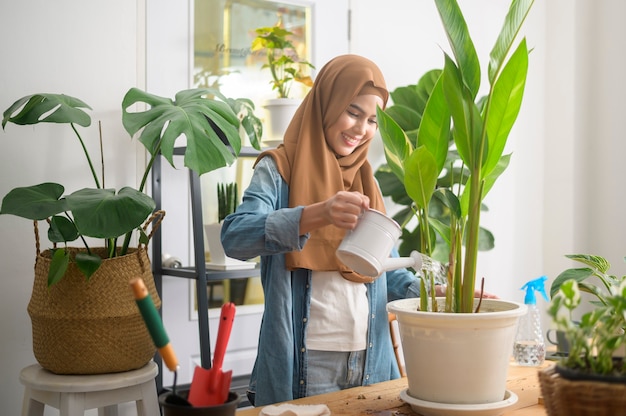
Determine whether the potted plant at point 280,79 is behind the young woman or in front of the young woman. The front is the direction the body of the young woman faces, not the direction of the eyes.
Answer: behind

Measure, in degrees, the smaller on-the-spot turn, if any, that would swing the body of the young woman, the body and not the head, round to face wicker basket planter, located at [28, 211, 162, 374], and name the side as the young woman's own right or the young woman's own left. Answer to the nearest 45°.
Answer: approximately 135° to the young woman's own right

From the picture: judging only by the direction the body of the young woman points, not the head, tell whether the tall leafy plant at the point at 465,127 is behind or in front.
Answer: in front

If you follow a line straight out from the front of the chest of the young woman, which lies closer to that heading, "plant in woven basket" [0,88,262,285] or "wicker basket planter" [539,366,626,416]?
the wicker basket planter

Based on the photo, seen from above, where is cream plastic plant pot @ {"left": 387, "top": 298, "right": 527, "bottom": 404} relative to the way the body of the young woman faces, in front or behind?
in front

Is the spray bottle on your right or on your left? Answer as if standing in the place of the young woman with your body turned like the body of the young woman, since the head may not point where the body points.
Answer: on your left

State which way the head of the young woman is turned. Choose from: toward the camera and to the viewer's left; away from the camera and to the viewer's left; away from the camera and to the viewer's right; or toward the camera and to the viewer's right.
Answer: toward the camera and to the viewer's right

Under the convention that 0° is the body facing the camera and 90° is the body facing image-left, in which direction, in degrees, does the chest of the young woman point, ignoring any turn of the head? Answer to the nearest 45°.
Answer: approximately 315°

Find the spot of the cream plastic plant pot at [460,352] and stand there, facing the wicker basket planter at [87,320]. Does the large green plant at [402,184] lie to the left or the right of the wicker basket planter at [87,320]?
right

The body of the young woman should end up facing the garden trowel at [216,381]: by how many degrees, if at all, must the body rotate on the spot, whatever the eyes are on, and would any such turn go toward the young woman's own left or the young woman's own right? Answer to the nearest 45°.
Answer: approximately 45° to the young woman's own right
